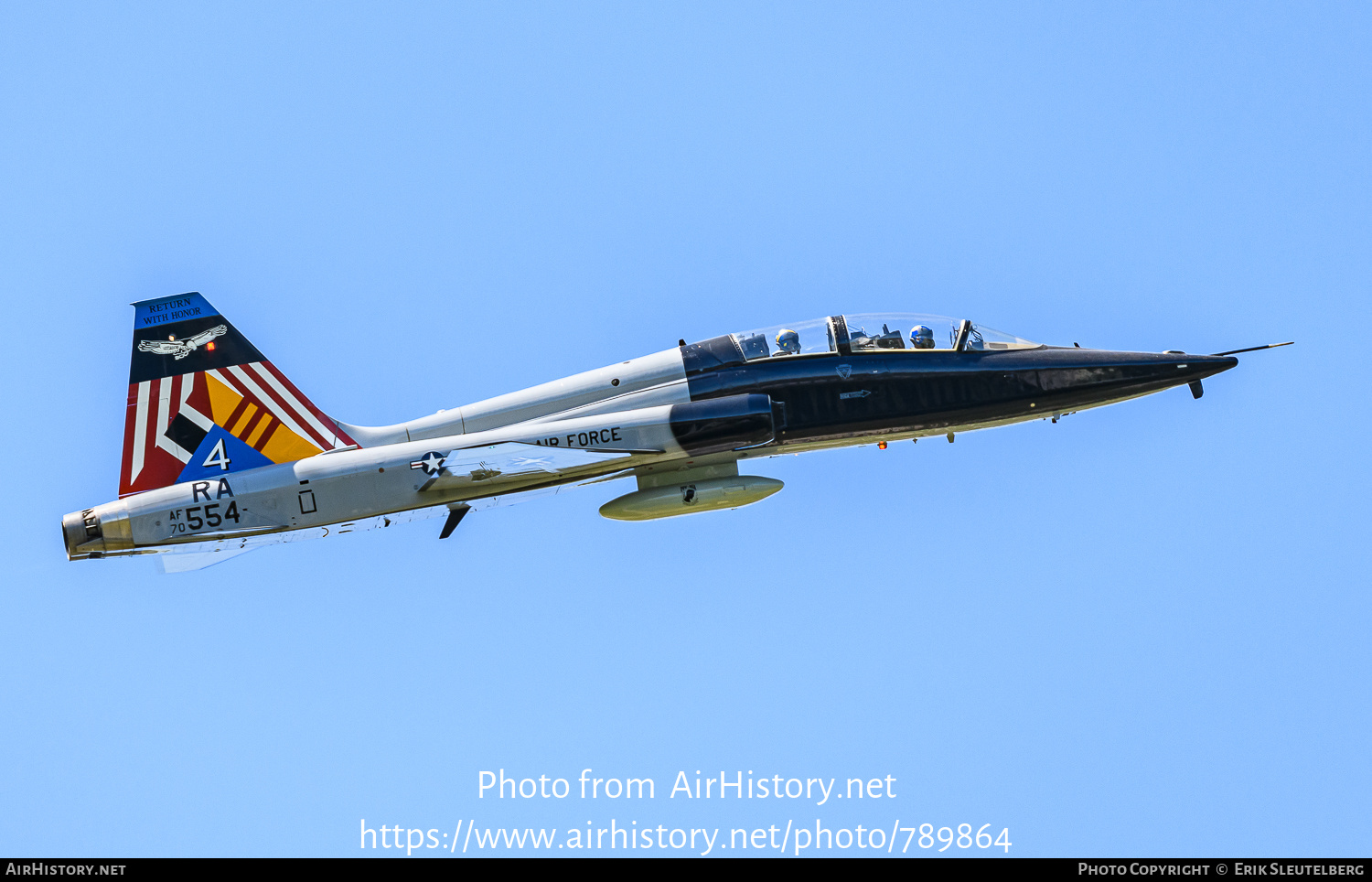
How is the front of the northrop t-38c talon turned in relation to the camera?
facing to the right of the viewer
